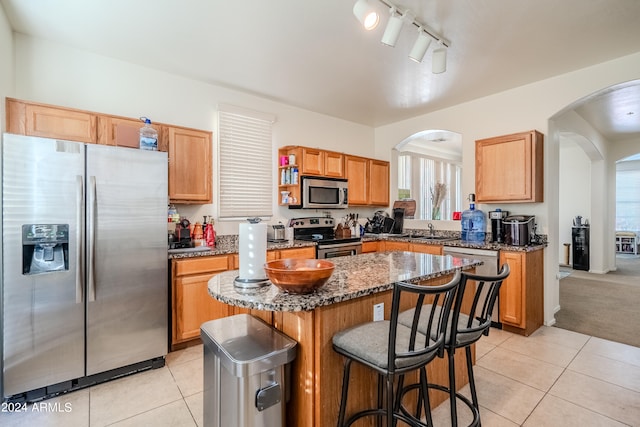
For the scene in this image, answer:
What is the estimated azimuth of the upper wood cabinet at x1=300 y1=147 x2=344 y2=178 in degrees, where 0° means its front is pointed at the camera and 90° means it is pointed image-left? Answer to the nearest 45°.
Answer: approximately 315°

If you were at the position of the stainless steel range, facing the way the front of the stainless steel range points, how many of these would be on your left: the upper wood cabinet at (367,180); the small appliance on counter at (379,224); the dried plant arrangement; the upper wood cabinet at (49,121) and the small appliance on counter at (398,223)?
4

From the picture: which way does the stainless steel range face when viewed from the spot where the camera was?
facing the viewer and to the right of the viewer

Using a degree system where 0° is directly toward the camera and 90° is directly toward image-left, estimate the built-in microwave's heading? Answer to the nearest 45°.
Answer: approximately 315°

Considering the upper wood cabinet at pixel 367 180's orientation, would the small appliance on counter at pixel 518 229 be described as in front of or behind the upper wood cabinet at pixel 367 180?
in front

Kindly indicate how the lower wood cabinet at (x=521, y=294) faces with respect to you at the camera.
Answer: facing the viewer and to the left of the viewer

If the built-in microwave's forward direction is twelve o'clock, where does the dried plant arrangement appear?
The dried plant arrangement is roughly at 9 o'clock from the built-in microwave.

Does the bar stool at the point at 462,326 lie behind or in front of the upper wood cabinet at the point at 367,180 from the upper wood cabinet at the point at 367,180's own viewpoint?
in front

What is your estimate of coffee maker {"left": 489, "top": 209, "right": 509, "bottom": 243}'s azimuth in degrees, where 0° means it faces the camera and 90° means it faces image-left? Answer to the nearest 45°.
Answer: approximately 45°

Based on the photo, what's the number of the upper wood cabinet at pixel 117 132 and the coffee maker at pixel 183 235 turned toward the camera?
2

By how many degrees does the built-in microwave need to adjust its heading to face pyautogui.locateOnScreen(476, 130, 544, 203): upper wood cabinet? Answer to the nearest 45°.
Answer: approximately 45° to its left

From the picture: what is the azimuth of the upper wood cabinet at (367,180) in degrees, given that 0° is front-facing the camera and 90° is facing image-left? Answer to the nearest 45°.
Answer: approximately 315°

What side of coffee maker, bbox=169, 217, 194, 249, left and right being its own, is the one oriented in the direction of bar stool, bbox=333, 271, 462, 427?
front

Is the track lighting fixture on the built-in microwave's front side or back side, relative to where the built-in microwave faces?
on the front side

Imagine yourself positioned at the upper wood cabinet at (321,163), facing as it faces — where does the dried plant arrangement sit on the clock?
The dried plant arrangement is roughly at 9 o'clock from the upper wood cabinet.
